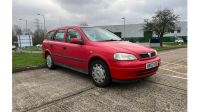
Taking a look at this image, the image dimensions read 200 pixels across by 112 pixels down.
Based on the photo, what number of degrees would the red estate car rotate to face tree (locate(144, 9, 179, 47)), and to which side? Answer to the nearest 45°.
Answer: approximately 135° to its left

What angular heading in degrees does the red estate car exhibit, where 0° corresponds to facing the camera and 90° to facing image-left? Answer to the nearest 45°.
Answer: approximately 315°
